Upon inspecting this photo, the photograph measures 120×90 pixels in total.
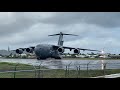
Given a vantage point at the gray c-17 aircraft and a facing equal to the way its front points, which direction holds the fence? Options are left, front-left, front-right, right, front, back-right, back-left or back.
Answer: front-left

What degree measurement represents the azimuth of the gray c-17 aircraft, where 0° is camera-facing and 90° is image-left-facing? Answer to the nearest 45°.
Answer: approximately 45°
